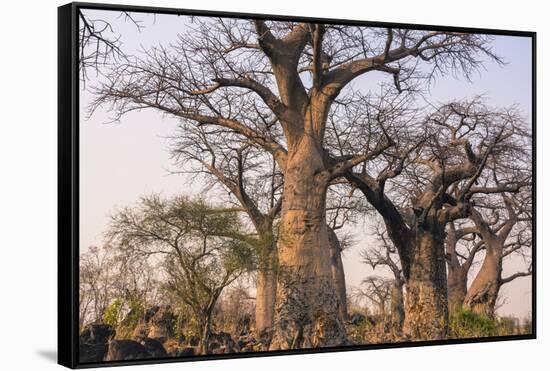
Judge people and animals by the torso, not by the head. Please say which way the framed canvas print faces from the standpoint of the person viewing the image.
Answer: facing the viewer and to the right of the viewer
